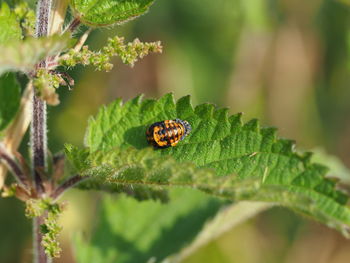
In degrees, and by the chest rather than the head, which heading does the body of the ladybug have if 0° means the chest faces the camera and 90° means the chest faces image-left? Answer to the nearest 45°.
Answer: approximately 90°
